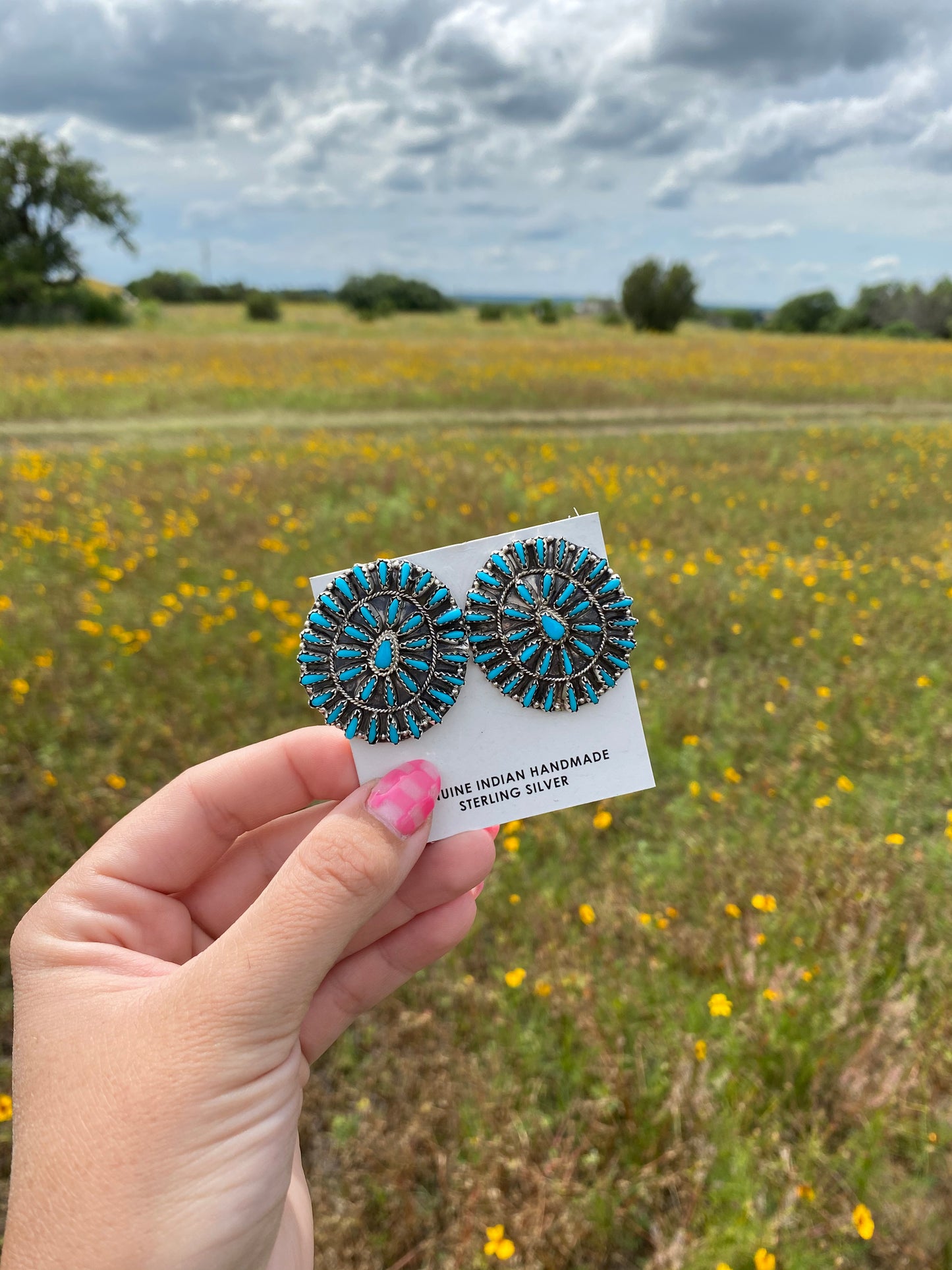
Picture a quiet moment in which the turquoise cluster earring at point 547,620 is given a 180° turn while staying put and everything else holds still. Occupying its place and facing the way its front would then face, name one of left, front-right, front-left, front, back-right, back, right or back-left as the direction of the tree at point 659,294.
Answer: front

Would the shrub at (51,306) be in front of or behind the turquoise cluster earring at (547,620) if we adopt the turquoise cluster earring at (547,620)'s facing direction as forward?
behind

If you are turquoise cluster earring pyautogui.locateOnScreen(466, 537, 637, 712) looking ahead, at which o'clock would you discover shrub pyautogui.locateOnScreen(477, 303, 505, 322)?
The shrub is roughly at 6 o'clock from the turquoise cluster earring.

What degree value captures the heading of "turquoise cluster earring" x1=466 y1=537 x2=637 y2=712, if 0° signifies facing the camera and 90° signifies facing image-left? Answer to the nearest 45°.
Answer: approximately 0°
